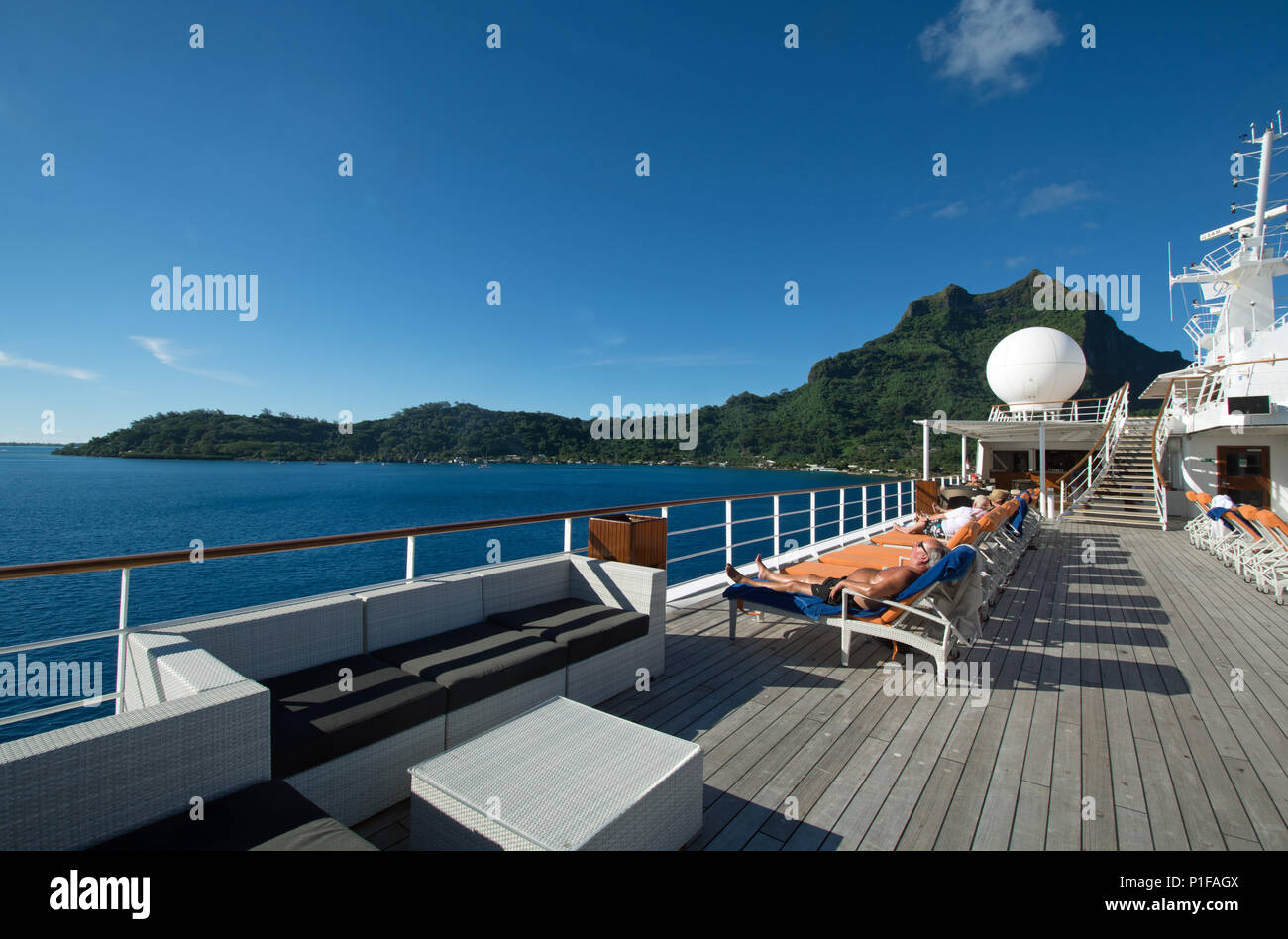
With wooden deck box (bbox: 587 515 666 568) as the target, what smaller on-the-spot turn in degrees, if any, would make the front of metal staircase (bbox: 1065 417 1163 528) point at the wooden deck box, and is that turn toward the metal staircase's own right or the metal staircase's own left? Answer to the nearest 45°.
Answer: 0° — it already faces it

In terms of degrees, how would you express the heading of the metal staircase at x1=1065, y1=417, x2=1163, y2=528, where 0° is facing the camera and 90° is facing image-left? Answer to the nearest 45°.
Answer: approximately 0°

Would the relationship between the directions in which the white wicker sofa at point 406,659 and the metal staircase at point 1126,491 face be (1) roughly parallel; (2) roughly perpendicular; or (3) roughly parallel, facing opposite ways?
roughly perpendicular

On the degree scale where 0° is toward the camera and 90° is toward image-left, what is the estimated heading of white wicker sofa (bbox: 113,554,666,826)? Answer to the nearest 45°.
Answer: approximately 315°

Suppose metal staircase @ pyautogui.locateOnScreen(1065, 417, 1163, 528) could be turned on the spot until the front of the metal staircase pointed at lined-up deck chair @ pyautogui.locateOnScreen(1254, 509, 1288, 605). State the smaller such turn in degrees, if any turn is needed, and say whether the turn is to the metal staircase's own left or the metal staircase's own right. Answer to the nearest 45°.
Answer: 0° — it already faces it

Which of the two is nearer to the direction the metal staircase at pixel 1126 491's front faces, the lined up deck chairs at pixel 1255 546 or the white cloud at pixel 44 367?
the lined up deck chairs
